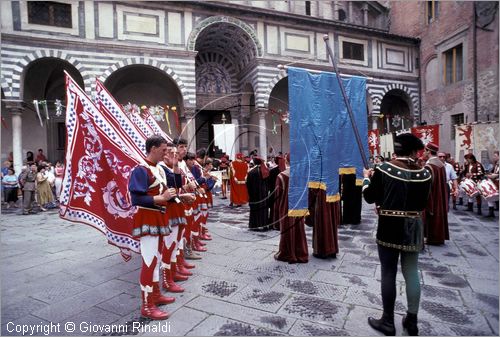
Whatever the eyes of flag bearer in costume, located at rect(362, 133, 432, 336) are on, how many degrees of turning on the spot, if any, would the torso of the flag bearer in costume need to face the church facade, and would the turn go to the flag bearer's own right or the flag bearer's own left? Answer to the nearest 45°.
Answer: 0° — they already face it

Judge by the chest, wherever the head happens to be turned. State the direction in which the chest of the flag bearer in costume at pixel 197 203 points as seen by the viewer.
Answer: to the viewer's right

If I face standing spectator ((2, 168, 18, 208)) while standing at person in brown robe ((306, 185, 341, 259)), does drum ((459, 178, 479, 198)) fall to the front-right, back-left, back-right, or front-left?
back-right

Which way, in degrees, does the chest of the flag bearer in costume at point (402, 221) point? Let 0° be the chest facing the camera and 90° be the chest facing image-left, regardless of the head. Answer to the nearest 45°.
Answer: approximately 135°

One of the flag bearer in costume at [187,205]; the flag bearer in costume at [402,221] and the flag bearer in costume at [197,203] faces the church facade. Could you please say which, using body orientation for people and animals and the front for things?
the flag bearer in costume at [402,221]

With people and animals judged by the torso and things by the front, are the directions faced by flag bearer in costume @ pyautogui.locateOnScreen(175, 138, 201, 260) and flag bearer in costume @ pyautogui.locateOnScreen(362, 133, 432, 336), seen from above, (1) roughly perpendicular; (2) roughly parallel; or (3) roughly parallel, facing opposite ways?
roughly perpendicular

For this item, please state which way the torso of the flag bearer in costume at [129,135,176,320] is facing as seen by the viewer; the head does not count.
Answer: to the viewer's right

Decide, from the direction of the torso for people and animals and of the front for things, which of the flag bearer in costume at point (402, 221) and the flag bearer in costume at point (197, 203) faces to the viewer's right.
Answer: the flag bearer in costume at point (197, 203)

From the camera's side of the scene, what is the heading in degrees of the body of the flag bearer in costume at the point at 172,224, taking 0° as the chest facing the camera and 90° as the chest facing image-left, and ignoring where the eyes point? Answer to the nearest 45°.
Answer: approximately 270°

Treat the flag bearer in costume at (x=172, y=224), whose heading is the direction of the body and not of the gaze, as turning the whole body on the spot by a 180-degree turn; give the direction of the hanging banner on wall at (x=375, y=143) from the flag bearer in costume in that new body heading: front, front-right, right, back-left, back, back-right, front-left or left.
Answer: back-right

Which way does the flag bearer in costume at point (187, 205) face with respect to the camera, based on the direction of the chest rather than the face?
to the viewer's right
